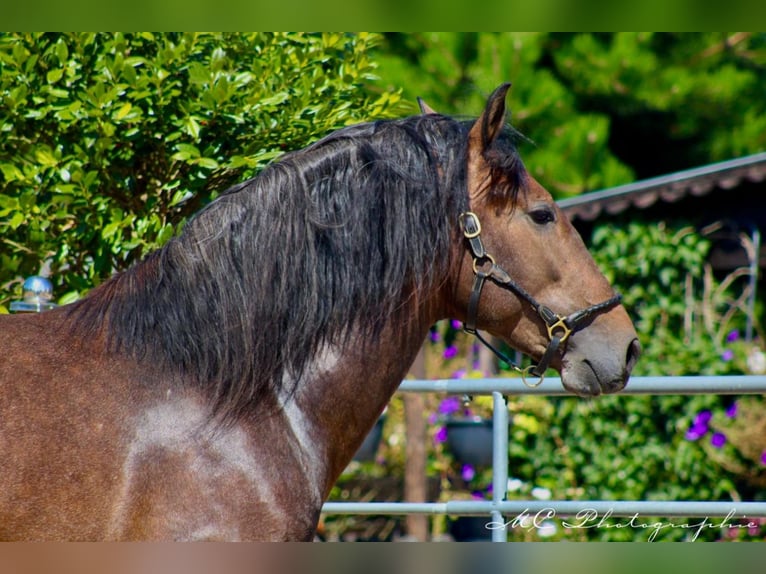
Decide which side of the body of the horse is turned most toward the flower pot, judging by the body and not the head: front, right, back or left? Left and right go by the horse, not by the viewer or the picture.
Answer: left

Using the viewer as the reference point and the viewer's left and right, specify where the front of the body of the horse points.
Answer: facing to the right of the viewer

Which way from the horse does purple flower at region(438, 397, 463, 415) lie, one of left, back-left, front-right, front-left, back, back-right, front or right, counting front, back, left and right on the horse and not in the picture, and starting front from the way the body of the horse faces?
left

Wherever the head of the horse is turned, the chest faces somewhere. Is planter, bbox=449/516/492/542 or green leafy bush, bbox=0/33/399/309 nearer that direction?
the planter

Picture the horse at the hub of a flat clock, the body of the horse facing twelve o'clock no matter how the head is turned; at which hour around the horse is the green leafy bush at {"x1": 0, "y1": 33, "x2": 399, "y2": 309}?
The green leafy bush is roughly at 8 o'clock from the horse.

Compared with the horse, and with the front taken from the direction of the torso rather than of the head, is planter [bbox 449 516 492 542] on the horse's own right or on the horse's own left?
on the horse's own left
